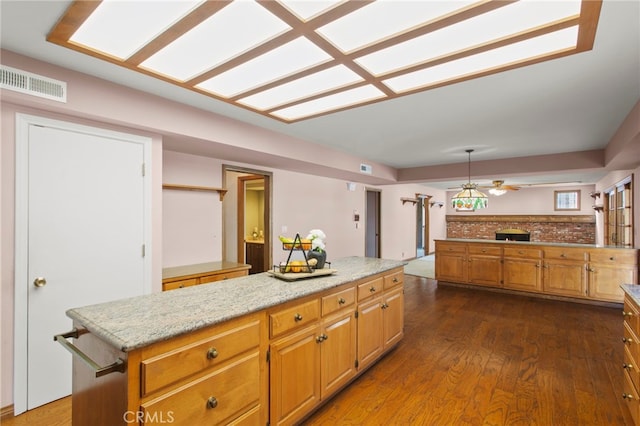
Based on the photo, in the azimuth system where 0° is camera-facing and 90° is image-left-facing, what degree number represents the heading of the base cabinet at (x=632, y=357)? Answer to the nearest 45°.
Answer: approximately 90°

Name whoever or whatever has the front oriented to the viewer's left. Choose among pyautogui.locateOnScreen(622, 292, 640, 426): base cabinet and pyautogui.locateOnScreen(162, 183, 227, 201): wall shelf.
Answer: the base cabinet

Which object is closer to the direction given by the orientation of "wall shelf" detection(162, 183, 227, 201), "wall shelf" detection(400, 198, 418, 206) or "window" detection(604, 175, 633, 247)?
the window

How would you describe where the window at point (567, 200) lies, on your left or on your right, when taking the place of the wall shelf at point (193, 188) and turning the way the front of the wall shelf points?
on your left

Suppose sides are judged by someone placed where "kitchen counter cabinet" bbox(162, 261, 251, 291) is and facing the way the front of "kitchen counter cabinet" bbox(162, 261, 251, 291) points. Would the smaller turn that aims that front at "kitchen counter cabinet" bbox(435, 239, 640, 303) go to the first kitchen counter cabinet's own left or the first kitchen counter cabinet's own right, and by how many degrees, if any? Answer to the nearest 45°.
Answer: approximately 45° to the first kitchen counter cabinet's own left

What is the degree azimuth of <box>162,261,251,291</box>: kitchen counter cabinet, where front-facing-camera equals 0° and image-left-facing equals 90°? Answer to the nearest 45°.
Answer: approximately 315°
